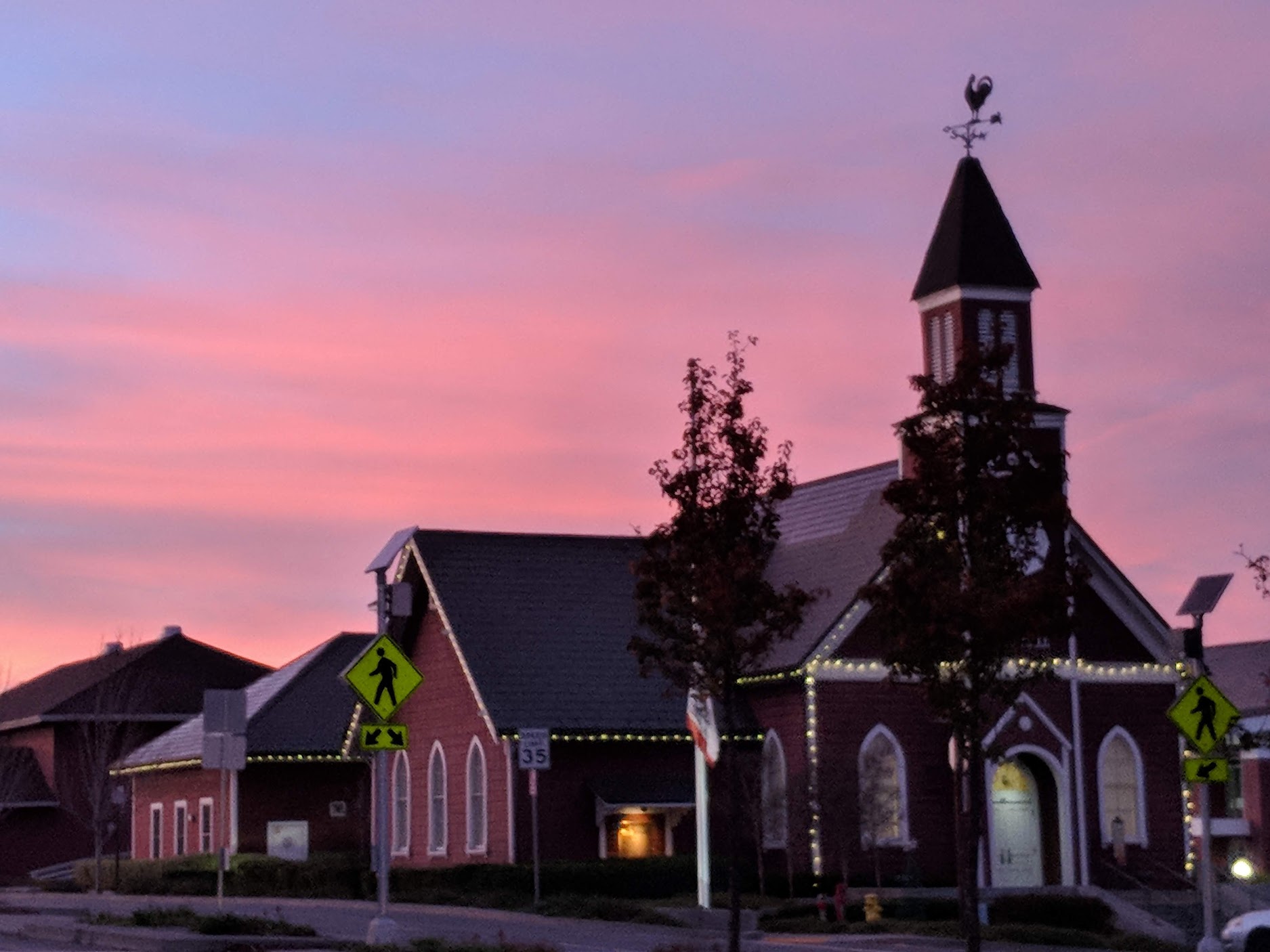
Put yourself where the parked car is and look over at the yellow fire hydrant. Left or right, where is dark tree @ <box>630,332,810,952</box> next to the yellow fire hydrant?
left

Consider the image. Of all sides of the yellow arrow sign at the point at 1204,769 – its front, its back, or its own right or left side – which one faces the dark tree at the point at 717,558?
right

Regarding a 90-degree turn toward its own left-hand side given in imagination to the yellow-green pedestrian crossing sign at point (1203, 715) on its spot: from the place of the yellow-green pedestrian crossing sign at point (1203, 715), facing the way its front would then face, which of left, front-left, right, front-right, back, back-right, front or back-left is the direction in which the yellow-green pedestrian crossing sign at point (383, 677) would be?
back

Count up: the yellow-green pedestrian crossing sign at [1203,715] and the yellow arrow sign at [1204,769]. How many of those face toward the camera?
2

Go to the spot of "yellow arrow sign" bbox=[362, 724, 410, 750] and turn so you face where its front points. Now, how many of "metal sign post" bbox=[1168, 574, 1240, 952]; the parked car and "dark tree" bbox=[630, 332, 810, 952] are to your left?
3

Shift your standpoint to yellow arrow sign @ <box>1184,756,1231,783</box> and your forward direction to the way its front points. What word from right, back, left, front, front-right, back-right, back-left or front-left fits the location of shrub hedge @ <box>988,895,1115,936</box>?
back

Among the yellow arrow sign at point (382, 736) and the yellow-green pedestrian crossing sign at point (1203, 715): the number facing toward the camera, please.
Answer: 2

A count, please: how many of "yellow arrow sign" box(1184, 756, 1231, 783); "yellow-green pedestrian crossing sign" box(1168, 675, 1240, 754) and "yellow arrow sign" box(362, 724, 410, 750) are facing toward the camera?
3

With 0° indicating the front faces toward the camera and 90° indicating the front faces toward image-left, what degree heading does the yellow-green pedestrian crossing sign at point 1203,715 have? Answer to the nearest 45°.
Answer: approximately 0°

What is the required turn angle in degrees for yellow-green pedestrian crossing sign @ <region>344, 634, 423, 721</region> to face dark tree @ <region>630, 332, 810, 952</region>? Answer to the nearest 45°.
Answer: approximately 90° to its left
